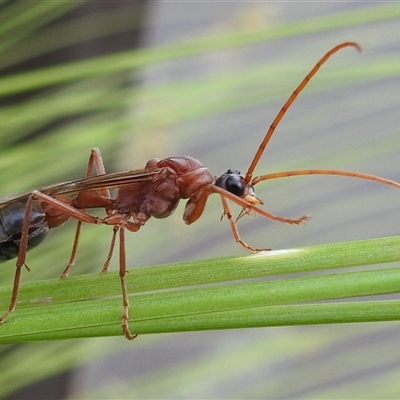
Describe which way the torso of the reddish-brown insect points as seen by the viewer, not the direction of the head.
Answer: to the viewer's right
